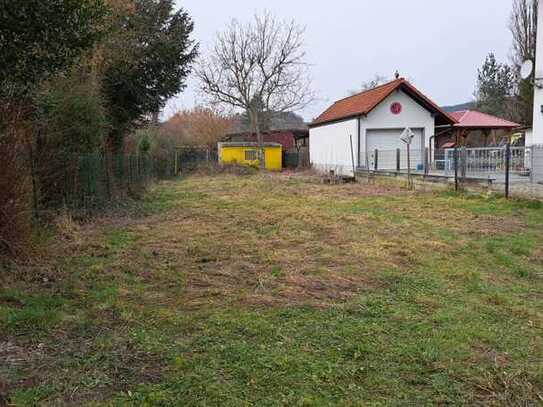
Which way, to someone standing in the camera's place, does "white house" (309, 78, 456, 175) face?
facing the viewer and to the right of the viewer

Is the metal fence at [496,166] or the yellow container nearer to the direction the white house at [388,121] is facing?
the metal fence

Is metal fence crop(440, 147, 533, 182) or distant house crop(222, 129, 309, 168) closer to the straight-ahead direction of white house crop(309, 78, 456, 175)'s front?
the metal fence

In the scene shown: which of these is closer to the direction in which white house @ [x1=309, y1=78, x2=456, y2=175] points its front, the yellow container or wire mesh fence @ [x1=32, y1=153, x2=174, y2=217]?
the wire mesh fence

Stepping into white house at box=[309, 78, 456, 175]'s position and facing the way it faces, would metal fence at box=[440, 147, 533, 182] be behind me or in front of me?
in front

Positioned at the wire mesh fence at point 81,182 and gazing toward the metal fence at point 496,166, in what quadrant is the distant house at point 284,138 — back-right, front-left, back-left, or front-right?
front-left

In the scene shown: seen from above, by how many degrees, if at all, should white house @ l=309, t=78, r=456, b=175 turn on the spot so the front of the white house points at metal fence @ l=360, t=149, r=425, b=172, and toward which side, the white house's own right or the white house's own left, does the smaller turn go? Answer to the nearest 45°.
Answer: approximately 45° to the white house's own right

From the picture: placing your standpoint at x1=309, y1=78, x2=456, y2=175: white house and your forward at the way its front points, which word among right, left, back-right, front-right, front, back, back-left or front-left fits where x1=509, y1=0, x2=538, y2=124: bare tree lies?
left

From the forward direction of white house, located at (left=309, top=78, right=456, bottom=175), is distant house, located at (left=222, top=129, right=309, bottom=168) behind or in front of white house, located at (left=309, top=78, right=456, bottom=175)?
behind

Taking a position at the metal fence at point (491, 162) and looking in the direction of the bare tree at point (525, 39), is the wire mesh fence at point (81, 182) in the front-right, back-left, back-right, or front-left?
back-left
